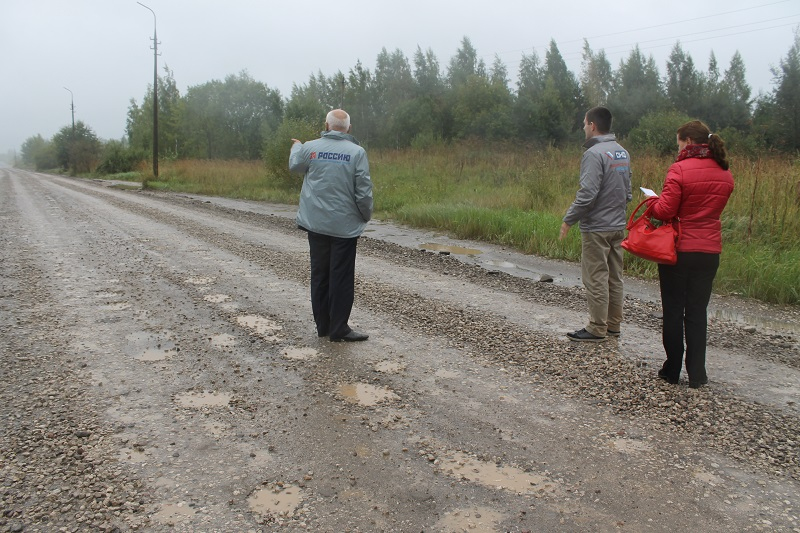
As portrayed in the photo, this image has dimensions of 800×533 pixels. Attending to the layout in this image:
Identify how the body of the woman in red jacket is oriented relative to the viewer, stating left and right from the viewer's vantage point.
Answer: facing away from the viewer and to the left of the viewer

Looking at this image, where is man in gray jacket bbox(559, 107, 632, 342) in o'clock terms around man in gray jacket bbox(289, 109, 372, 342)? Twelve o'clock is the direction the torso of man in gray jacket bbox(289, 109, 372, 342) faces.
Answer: man in gray jacket bbox(559, 107, 632, 342) is roughly at 3 o'clock from man in gray jacket bbox(289, 109, 372, 342).

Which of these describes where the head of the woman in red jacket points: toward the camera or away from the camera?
away from the camera

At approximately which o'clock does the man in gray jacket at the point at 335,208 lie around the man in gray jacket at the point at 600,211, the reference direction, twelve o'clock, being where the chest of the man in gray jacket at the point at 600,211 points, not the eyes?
the man in gray jacket at the point at 335,208 is roughly at 10 o'clock from the man in gray jacket at the point at 600,211.

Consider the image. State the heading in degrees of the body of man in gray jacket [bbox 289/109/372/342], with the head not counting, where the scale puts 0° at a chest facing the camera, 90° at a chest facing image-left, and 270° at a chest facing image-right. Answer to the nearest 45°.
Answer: approximately 180°

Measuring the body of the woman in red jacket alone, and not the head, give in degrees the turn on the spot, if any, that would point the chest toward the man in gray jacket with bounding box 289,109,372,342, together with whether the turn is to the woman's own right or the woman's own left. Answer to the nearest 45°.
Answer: approximately 45° to the woman's own left

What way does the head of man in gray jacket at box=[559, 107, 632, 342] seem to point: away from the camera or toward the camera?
away from the camera

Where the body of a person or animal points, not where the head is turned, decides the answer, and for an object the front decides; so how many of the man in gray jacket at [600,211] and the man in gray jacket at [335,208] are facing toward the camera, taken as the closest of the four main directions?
0

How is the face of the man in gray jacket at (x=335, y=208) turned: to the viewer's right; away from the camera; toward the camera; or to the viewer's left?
away from the camera

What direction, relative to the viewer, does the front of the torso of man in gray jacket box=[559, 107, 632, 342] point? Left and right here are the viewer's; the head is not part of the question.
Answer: facing away from the viewer and to the left of the viewer

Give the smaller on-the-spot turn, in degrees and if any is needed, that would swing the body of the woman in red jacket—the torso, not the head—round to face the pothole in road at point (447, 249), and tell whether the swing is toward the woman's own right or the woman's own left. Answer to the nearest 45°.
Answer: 0° — they already face it

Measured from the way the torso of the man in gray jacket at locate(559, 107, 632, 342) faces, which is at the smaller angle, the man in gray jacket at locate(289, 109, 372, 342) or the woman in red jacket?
the man in gray jacket

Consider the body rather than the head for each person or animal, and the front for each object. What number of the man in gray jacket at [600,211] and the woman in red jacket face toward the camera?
0

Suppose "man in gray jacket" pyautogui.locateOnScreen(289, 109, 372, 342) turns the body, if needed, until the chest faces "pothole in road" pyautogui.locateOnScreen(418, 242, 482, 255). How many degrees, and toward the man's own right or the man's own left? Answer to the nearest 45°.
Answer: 0° — they already face it

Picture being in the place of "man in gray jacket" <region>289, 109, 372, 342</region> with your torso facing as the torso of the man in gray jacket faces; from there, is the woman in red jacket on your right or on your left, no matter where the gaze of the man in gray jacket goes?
on your right
